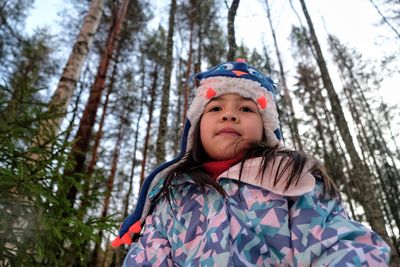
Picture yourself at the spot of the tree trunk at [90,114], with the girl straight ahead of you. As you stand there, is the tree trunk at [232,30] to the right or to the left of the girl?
left

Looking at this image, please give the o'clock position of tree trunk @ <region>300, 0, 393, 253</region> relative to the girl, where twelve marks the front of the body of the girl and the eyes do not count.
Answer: The tree trunk is roughly at 7 o'clock from the girl.

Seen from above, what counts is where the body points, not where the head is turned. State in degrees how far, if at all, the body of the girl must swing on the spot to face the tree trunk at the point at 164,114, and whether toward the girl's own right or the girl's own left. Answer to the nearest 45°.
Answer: approximately 135° to the girl's own right

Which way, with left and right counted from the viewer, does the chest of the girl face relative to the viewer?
facing the viewer

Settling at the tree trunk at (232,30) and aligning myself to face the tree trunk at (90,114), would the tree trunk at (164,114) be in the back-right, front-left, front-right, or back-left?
front-right

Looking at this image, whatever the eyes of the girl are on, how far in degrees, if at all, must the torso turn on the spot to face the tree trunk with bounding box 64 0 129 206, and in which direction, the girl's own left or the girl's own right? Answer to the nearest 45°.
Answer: approximately 135° to the girl's own right
